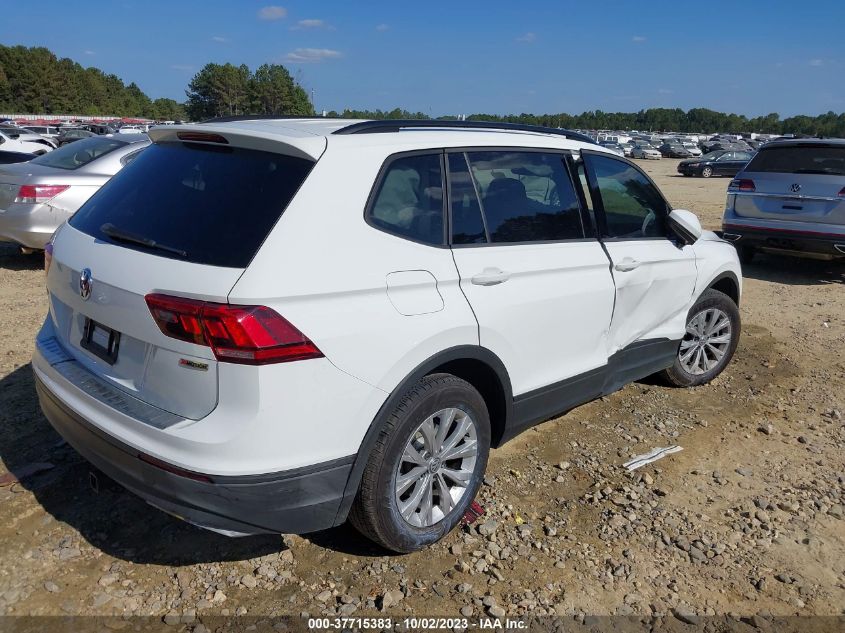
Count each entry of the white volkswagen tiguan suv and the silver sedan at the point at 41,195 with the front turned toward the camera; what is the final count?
0

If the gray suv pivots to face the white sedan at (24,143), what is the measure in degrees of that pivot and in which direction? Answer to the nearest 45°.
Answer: approximately 90° to its left

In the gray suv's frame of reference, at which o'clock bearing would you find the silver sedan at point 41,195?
The silver sedan is roughly at 8 o'clock from the gray suv.

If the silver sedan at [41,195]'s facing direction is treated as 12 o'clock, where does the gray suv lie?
The gray suv is roughly at 2 o'clock from the silver sedan.

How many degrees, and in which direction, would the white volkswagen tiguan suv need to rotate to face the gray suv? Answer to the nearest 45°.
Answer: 0° — it already faces it

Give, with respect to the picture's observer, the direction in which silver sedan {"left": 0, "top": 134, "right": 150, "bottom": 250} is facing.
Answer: facing away from the viewer and to the right of the viewer

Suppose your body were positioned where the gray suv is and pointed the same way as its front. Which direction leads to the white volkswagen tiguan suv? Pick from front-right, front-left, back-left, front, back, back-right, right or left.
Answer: back

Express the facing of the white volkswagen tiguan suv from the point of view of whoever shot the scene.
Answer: facing away from the viewer and to the right of the viewer

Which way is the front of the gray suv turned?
away from the camera

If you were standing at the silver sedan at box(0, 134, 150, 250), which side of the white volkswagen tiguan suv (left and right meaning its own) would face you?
left

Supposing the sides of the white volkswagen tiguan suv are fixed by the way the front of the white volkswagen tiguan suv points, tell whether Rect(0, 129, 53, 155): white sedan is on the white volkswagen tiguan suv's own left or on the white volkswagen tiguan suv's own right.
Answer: on the white volkswagen tiguan suv's own left

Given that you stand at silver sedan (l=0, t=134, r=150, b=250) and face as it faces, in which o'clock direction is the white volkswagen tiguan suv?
The white volkswagen tiguan suv is roughly at 4 o'clock from the silver sedan.

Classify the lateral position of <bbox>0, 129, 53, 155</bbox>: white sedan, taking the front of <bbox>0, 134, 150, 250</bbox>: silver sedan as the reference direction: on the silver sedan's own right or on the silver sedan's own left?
on the silver sedan's own left
